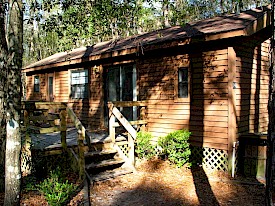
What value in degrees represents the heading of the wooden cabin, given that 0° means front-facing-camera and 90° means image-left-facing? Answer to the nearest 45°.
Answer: approximately 45°

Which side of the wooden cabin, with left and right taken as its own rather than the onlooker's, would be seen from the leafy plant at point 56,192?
front

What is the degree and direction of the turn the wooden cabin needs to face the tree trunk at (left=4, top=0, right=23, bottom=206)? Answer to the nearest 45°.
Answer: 0° — it already faces it
